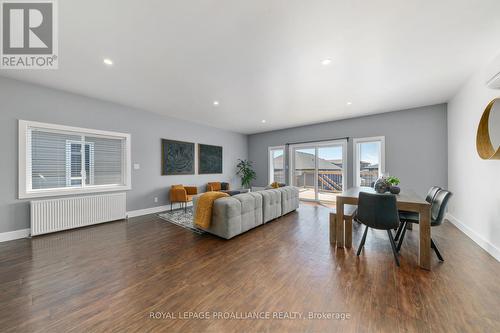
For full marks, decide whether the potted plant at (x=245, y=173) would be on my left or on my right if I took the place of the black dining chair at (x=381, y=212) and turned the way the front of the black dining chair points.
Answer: on my left

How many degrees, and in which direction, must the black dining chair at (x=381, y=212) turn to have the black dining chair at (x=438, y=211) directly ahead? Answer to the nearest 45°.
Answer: approximately 45° to its right

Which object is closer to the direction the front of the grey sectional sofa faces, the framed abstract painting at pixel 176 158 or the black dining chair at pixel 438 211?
the framed abstract painting

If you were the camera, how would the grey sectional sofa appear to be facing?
facing away from the viewer and to the left of the viewer

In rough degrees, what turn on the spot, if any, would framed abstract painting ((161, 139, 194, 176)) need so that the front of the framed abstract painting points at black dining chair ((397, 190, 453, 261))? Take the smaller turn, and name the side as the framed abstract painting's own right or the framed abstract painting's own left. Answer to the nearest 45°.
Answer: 0° — it already faces it

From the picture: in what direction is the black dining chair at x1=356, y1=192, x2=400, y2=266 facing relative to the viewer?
away from the camera

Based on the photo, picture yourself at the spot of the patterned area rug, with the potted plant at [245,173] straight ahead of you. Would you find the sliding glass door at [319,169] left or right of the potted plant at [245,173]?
right

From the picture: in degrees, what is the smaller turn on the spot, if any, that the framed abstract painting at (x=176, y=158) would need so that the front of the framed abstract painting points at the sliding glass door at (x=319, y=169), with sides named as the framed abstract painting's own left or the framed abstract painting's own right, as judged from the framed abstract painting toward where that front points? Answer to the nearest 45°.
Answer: approximately 45° to the framed abstract painting's own left

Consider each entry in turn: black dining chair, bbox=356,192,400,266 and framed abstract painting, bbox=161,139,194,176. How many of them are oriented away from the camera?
1

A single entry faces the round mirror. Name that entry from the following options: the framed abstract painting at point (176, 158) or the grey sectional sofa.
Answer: the framed abstract painting

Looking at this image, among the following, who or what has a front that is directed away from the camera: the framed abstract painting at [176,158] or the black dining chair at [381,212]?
the black dining chair

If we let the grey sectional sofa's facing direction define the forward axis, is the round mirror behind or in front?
behind

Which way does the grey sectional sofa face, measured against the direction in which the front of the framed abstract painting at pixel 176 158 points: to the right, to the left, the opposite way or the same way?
the opposite way

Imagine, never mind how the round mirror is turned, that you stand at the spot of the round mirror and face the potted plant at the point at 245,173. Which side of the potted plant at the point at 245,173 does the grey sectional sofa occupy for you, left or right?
left

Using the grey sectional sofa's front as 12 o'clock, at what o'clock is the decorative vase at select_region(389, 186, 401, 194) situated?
The decorative vase is roughly at 5 o'clock from the grey sectional sofa.
